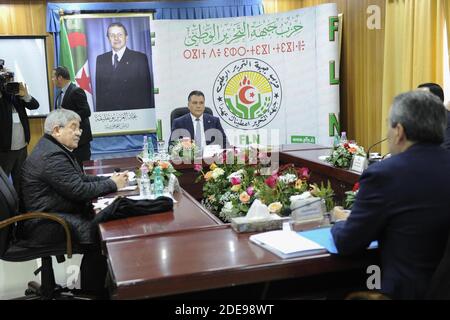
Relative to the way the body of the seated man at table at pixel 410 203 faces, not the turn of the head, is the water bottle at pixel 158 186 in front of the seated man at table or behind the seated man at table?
in front

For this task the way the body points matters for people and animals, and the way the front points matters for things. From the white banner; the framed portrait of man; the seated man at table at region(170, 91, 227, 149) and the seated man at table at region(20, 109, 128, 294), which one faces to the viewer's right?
the seated man at table at region(20, 109, 128, 294)

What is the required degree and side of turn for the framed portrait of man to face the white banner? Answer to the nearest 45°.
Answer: approximately 45° to its left

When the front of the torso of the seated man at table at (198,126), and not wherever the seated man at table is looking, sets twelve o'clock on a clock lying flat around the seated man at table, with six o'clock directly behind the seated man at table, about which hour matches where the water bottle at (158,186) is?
The water bottle is roughly at 12 o'clock from the seated man at table.

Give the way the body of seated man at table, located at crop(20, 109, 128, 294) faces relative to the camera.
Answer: to the viewer's right

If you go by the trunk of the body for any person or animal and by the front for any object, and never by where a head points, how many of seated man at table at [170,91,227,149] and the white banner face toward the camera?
2

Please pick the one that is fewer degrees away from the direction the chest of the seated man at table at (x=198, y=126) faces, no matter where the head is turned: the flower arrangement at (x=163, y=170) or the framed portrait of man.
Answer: the flower arrangement

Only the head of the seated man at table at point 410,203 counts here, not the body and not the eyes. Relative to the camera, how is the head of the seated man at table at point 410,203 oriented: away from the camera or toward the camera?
away from the camera

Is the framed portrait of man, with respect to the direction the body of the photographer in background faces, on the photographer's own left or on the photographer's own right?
on the photographer's own left

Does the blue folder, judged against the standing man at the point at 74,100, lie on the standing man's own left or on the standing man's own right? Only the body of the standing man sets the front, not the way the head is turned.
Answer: on the standing man's own left

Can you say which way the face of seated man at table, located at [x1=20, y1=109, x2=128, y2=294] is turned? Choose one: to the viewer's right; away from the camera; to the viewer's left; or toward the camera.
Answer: to the viewer's right
